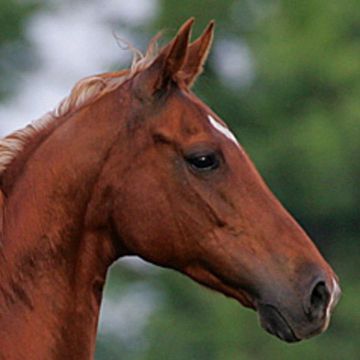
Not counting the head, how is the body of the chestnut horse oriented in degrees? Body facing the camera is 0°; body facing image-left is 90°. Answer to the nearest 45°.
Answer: approximately 270°
